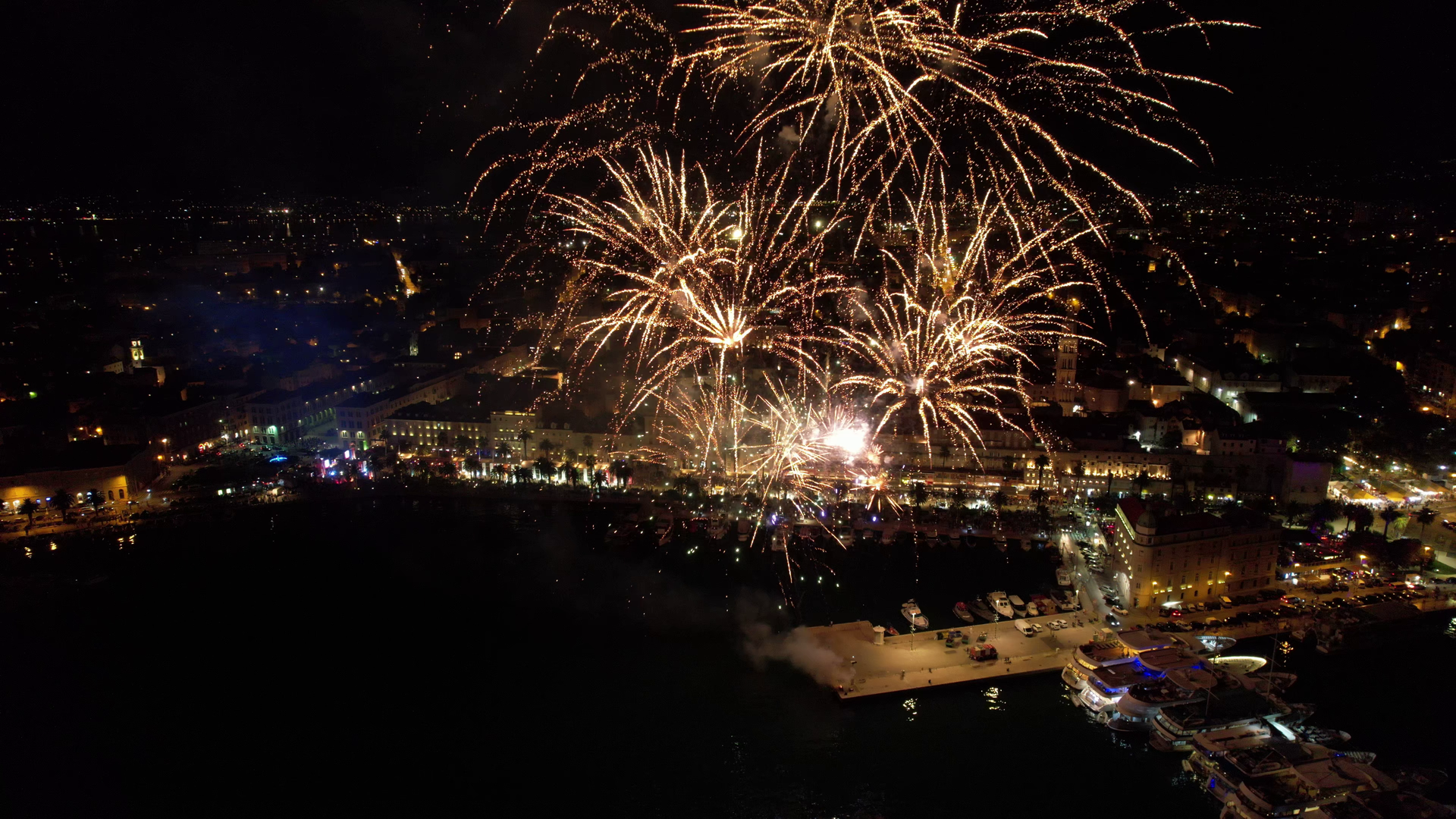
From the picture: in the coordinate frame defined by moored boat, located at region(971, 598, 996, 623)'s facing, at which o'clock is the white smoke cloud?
The white smoke cloud is roughly at 3 o'clock from the moored boat.

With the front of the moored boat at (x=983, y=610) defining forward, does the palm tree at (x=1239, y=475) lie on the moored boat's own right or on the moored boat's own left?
on the moored boat's own right

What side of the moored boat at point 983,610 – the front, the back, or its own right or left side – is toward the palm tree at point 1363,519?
right

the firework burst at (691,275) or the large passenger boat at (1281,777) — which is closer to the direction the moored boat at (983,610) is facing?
the firework burst

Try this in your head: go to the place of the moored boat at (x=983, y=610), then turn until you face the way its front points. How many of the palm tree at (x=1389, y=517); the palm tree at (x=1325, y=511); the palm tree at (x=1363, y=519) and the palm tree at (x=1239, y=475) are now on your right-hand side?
4
